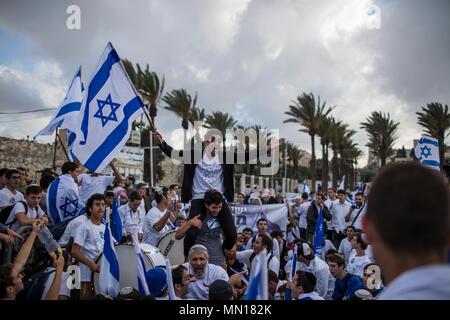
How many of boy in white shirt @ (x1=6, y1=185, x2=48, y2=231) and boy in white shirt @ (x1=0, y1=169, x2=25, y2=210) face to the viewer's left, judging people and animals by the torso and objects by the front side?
0

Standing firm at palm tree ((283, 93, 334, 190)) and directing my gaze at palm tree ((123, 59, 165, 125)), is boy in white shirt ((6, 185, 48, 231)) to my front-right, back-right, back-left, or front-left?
front-left

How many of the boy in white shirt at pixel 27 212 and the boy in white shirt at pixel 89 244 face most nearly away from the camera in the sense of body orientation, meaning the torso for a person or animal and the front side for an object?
0

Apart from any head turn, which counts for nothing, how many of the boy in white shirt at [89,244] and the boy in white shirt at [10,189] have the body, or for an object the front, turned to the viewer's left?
0

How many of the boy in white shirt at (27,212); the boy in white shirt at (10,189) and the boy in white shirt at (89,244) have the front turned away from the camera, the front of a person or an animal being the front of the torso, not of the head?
0

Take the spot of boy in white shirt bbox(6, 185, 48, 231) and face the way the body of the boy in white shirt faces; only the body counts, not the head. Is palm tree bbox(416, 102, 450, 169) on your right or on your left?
on your left

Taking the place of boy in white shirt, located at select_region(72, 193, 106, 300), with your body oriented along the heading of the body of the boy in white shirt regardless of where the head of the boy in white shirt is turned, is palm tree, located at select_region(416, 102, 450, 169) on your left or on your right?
on your left

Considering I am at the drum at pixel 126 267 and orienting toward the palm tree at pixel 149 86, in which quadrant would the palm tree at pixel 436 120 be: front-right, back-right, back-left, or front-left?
front-right

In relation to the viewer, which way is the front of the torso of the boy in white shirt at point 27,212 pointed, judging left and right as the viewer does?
facing the viewer and to the right of the viewer
